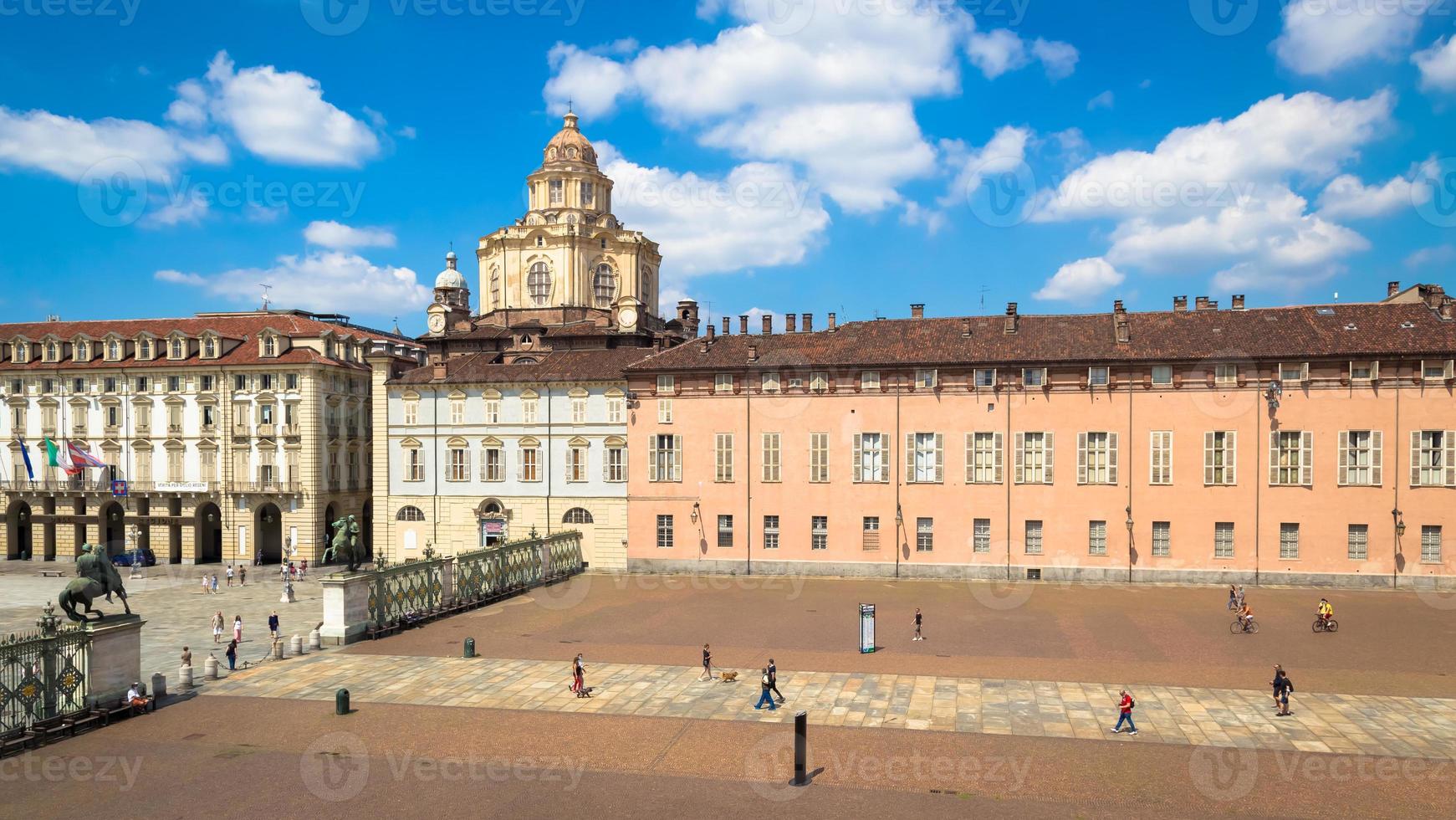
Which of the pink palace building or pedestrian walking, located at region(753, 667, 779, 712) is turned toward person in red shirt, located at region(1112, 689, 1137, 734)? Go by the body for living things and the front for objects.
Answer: the pink palace building

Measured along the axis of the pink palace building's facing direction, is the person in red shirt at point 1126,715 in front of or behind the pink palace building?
in front

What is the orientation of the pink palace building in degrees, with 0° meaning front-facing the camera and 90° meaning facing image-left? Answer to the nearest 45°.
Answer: approximately 0°

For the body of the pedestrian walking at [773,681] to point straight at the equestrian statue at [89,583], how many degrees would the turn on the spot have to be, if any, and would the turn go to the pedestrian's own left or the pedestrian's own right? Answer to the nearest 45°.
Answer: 0° — they already face it

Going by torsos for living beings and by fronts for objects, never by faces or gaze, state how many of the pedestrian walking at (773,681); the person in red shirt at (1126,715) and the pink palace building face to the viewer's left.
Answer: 2

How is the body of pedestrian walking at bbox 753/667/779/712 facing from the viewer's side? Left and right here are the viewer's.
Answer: facing to the left of the viewer

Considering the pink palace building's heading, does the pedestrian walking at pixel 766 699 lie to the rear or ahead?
ahead

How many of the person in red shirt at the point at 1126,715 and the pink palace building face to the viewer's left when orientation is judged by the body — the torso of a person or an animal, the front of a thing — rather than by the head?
1

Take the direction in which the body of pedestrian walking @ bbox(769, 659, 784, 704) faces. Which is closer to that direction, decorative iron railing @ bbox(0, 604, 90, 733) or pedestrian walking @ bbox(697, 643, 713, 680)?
the decorative iron railing

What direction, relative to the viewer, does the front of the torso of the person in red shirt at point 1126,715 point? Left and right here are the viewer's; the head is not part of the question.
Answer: facing to the left of the viewer

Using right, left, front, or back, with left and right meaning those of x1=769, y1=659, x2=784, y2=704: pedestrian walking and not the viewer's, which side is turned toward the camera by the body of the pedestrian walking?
left

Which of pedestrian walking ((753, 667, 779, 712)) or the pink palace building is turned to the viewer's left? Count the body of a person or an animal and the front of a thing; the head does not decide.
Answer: the pedestrian walking
